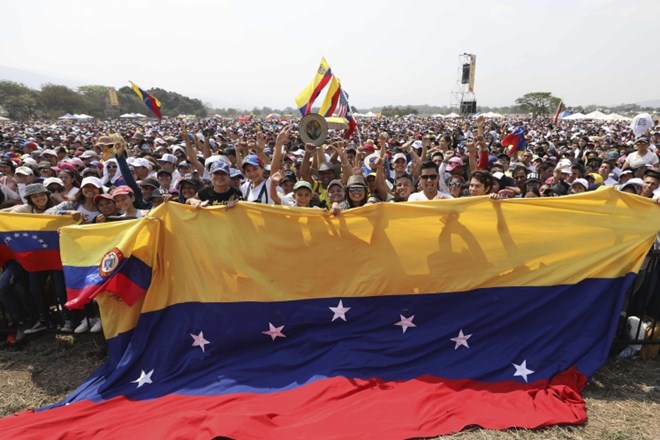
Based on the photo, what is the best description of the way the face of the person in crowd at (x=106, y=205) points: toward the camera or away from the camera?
toward the camera

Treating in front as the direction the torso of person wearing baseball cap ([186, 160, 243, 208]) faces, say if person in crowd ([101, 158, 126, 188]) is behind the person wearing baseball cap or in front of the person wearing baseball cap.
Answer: behind

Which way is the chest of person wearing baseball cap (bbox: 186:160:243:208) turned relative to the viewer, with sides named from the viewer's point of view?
facing the viewer

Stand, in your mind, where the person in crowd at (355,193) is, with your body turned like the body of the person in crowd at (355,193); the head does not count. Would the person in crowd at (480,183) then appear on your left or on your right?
on your left

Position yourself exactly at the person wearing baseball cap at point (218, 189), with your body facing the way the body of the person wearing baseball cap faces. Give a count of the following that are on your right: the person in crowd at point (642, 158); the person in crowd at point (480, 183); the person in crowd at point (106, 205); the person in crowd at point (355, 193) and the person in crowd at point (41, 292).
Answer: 2

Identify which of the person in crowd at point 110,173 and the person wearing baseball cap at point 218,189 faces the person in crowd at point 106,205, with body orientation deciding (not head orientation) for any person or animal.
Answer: the person in crowd at point 110,173

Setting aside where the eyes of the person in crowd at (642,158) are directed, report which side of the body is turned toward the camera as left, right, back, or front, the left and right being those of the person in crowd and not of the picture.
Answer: front

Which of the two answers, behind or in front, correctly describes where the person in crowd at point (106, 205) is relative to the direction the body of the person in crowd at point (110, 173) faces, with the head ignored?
in front

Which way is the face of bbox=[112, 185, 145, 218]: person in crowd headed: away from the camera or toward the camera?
toward the camera

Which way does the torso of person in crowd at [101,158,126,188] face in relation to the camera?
toward the camera

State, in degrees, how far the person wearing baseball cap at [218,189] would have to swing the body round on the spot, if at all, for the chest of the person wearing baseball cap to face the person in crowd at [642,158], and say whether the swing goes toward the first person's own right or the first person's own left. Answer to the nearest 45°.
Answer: approximately 90° to the first person's own left
